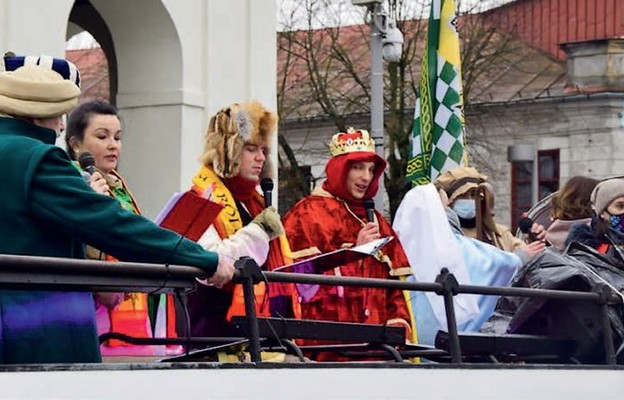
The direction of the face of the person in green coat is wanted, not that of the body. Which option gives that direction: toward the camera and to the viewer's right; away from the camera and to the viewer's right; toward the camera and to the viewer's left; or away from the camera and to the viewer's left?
away from the camera and to the viewer's right

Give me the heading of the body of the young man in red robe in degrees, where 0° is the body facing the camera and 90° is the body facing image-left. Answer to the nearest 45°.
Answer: approximately 315°

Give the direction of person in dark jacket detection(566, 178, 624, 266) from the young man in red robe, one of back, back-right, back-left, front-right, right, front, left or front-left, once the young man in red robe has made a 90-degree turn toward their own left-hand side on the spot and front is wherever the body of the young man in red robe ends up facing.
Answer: front-right

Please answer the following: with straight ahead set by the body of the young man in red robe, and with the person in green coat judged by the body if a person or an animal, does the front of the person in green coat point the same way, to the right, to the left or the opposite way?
to the left

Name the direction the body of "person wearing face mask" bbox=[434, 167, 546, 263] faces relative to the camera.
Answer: toward the camera

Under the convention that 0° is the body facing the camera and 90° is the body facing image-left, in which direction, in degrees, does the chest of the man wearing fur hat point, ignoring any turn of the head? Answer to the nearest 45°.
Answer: approximately 315°

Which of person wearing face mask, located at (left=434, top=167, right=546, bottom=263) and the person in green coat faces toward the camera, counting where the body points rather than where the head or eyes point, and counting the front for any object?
the person wearing face mask

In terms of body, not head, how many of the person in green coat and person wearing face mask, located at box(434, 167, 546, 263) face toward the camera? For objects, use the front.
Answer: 1
